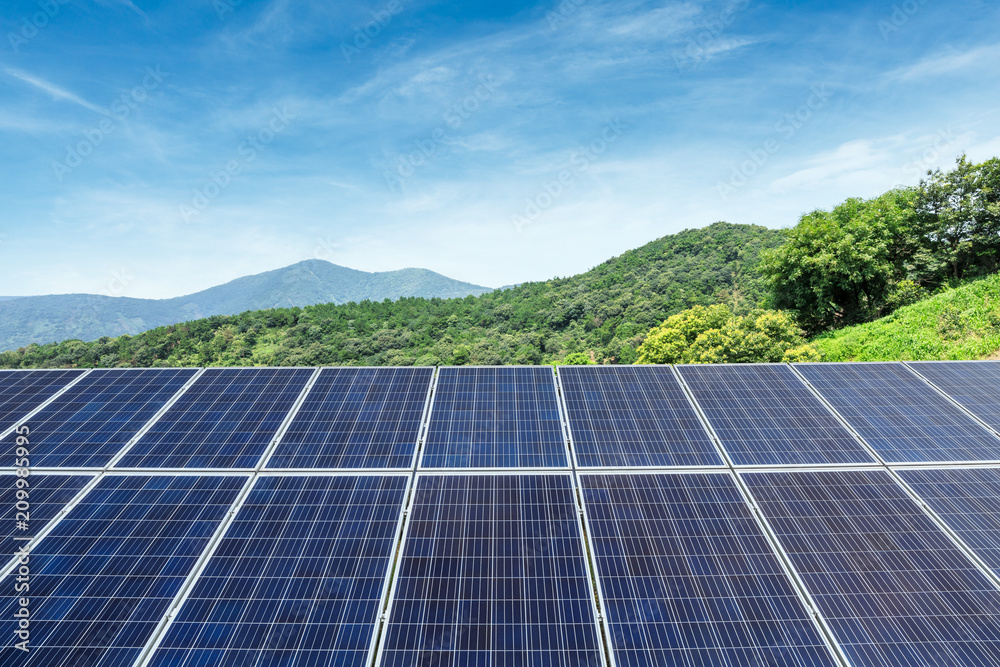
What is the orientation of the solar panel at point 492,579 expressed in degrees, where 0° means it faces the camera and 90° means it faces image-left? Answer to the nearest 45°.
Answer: approximately 0°

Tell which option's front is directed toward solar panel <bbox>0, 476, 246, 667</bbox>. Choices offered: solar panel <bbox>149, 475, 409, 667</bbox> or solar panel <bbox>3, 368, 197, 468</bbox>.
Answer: solar panel <bbox>3, 368, 197, 468</bbox>

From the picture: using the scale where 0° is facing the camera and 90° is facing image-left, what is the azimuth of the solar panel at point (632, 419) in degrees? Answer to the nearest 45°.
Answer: approximately 0°

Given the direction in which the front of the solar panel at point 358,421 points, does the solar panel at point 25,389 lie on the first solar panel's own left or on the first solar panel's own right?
on the first solar panel's own right

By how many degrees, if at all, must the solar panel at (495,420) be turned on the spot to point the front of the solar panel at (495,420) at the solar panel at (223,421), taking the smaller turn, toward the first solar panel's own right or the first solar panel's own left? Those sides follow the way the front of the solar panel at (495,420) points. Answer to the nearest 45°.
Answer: approximately 90° to the first solar panel's own right

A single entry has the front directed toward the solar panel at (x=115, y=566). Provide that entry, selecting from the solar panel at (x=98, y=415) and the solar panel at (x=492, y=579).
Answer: the solar panel at (x=98, y=415)

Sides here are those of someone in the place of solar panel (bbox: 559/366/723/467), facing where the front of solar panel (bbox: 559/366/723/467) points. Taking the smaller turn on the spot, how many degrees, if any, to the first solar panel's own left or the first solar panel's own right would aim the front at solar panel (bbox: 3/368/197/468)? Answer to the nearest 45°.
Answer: approximately 90° to the first solar panel's own right
